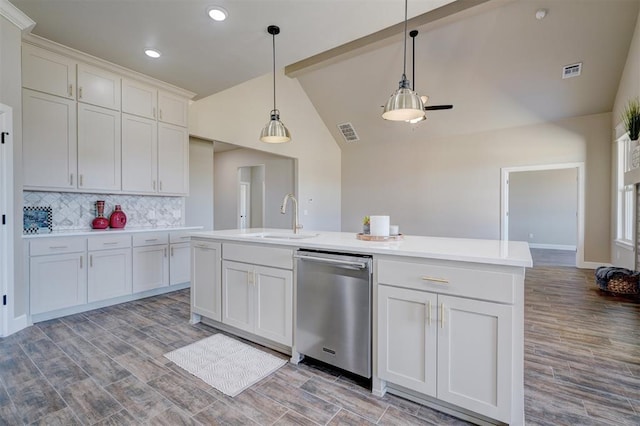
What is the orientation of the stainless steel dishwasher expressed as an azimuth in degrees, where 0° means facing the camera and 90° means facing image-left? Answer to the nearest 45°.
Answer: approximately 45°

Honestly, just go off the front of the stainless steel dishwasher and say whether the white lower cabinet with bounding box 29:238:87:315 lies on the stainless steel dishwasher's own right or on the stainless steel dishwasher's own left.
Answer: on the stainless steel dishwasher's own right
